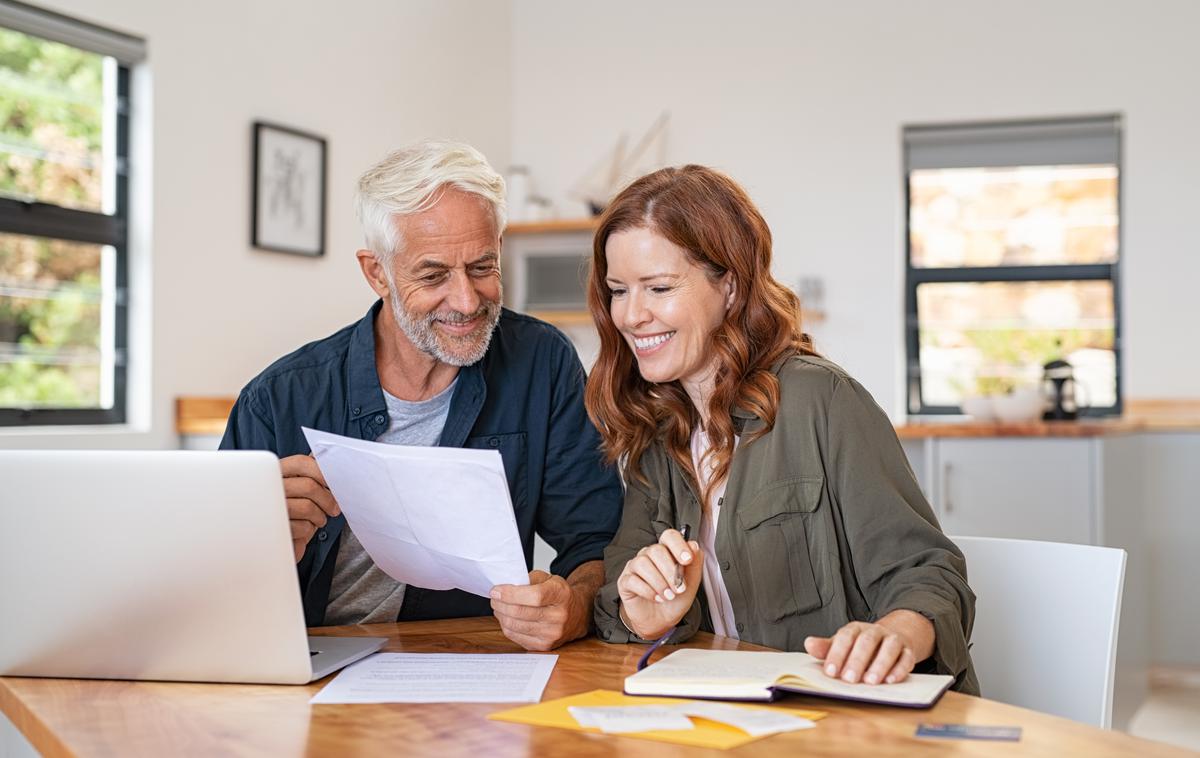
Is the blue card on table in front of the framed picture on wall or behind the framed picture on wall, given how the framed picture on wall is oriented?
in front

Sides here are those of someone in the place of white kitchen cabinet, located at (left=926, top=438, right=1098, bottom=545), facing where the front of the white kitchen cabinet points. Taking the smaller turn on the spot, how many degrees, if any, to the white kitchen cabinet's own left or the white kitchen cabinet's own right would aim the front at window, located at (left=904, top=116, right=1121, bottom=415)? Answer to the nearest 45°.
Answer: approximately 180°

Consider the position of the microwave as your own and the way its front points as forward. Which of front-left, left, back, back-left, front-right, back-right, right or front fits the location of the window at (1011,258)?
left

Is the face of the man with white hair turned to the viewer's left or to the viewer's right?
to the viewer's right

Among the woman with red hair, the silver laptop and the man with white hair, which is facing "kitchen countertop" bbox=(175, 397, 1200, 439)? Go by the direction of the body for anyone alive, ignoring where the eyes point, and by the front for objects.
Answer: the silver laptop

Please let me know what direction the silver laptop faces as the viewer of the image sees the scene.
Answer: facing away from the viewer and to the right of the viewer

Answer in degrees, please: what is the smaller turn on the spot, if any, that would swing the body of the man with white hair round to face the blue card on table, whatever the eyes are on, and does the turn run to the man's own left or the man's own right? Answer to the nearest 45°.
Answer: approximately 45° to the man's own left

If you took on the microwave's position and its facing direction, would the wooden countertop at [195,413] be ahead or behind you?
ahead

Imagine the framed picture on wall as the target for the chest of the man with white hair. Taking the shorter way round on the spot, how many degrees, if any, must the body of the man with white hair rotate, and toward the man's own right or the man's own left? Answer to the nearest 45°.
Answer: approximately 180°

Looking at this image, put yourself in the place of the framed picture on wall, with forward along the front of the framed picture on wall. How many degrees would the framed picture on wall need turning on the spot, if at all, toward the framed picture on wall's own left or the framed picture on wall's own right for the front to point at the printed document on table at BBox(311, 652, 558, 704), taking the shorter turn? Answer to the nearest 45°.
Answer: approximately 45° to the framed picture on wall's own right

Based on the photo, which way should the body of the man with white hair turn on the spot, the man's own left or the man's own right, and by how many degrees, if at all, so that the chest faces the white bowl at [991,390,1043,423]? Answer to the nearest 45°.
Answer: approximately 135° to the man's own left
